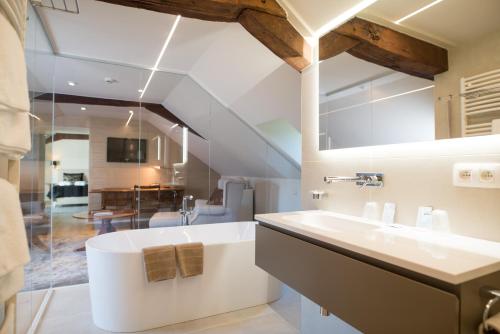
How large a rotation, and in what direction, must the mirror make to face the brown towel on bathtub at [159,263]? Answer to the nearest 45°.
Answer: approximately 45° to its right

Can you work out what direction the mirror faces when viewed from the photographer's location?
facing the viewer and to the left of the viewer

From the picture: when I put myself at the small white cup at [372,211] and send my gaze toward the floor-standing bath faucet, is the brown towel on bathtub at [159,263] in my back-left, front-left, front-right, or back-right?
front-left

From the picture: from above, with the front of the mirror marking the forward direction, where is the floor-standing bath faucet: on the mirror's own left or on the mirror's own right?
on the mirror's own right
